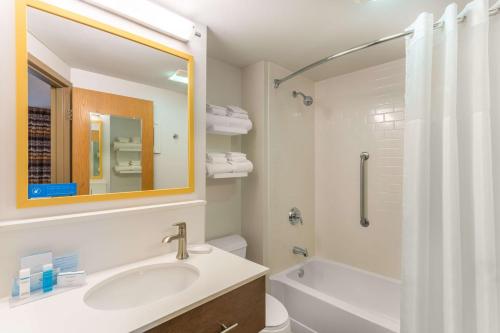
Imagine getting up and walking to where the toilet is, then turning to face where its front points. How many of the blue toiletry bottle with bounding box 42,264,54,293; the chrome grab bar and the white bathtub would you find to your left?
2

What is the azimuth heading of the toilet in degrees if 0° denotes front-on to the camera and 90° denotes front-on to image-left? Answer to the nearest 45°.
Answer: approximately 315°

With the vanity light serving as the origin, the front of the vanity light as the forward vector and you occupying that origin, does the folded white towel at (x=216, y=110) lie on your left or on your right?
on your left

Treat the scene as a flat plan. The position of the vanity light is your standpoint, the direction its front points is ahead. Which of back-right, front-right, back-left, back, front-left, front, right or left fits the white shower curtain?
front

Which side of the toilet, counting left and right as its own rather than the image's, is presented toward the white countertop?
right

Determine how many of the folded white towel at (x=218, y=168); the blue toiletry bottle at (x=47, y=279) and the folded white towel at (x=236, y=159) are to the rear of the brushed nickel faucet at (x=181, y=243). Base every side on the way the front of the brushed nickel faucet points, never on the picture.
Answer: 2

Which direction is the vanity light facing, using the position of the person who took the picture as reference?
facing the viewer and to the right of the viewer

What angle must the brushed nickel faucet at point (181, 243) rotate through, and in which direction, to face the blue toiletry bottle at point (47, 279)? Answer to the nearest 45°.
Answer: approximately 45° to its right

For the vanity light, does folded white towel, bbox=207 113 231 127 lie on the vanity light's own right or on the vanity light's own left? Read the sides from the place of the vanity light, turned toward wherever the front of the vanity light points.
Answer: on the vanity light's own left

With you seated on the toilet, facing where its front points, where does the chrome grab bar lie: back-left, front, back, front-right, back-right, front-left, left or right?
left

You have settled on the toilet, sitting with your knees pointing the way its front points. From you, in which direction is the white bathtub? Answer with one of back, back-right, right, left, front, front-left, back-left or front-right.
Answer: left

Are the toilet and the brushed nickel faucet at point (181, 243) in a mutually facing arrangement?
no
